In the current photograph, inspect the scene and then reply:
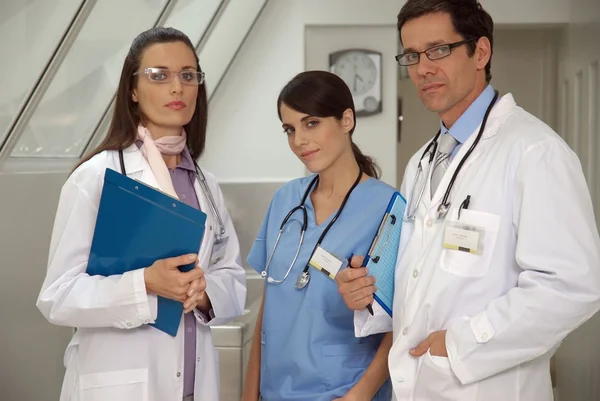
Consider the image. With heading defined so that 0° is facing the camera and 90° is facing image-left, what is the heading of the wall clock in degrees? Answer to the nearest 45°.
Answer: approximately 0°

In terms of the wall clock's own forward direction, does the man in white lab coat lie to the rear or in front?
in front

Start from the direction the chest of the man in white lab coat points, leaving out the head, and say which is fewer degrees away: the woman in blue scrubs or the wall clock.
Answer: the woman in blue scrubs

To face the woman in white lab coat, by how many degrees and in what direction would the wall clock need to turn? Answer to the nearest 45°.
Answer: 0° — it already faces them

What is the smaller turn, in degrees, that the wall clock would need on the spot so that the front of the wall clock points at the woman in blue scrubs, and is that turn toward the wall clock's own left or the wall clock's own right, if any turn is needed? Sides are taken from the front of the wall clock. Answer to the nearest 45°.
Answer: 0° — it already faces them

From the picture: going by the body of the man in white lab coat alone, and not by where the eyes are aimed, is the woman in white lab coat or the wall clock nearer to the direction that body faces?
the woman in white lab coat

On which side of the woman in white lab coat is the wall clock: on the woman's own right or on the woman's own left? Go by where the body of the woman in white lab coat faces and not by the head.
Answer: on the woman's own left

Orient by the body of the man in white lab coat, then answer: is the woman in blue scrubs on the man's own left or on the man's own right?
on the man's own right

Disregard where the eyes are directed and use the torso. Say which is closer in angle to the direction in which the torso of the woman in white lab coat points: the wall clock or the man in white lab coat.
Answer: the man in white lab coat

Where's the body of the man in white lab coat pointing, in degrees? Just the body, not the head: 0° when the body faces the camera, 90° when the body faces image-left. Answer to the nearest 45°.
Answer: approximately 45°
